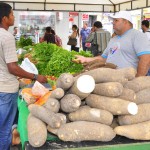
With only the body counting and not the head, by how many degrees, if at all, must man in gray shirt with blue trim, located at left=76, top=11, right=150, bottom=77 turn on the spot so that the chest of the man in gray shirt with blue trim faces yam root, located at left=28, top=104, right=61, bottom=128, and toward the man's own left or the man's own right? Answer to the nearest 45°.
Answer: approximately 45° to the man's own left

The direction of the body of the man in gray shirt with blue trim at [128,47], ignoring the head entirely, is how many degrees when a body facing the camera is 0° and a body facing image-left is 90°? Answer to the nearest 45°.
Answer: approximately 45°

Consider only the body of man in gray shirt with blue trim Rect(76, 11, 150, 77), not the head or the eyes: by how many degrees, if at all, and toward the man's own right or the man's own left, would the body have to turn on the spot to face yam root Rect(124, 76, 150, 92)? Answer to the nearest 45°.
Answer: approximately 45° to the man's own left

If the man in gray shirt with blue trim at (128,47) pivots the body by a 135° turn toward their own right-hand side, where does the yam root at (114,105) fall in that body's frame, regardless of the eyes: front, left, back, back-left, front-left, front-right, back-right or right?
back

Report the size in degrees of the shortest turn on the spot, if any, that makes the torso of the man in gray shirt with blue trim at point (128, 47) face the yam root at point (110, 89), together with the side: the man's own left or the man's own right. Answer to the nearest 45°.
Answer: approximately 45° to the man's own left

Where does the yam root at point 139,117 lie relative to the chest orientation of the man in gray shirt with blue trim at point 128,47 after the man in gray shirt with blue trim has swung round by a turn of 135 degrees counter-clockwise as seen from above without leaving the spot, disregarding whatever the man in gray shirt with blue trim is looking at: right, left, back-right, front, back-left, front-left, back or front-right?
right

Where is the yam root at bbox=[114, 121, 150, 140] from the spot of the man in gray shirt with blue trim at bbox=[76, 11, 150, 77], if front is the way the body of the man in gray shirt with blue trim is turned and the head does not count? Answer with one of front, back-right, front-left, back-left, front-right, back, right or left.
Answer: front-left
